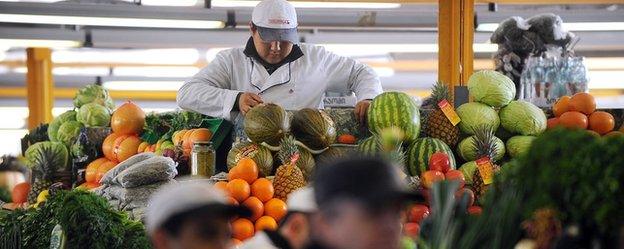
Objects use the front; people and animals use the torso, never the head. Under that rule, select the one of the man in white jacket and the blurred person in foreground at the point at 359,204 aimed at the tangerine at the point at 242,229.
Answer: the man in white jacket

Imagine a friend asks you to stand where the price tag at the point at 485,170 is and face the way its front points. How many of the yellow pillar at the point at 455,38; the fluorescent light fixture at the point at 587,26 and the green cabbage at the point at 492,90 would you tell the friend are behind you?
3

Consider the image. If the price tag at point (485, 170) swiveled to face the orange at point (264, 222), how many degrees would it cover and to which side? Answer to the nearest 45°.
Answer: approximately 90° to its right

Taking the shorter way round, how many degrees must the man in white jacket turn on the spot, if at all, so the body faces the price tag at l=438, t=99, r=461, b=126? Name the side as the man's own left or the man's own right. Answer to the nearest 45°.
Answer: approximately 45° to the man's own left

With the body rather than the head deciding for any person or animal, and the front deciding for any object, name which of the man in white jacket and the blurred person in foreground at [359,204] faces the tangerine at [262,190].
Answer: the man in white jacket
